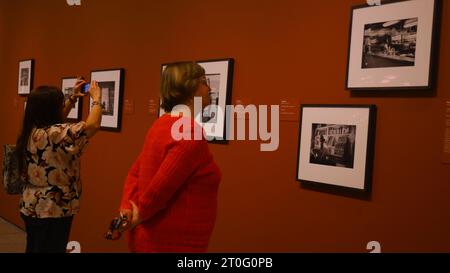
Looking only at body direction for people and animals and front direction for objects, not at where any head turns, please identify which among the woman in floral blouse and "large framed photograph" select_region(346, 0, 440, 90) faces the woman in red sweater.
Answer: the large framed photograph

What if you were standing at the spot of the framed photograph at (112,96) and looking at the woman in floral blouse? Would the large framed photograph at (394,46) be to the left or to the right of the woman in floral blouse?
left

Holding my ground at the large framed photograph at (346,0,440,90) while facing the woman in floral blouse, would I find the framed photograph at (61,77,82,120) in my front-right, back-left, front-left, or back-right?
front-right

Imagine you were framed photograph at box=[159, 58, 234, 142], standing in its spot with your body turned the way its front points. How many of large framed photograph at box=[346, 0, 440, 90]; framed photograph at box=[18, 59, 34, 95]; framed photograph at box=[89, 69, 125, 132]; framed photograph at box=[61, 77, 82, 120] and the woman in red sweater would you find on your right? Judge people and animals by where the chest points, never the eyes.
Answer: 3

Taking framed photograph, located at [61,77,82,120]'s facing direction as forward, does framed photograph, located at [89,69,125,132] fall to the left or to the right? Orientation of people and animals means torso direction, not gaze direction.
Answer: on its left

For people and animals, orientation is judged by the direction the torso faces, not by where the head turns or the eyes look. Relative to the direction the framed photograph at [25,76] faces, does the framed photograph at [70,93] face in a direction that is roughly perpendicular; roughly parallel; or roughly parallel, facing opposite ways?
roughly parallel

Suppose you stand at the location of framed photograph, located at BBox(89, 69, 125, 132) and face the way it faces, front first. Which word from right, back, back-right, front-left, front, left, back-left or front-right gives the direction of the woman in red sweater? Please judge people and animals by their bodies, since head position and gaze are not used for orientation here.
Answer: front-left

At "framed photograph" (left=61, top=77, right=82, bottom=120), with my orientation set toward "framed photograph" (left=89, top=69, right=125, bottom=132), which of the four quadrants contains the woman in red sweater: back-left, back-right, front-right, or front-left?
front-right

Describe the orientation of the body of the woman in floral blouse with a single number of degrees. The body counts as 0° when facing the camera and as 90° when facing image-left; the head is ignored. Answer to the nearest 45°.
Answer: approximately 225°

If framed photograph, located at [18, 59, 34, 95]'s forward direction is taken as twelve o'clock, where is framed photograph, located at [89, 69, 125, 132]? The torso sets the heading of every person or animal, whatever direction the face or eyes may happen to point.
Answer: framed photograph, located at [89, 69, 125, 132] is roughly at 10 o'clock from framed photograph, located at [18, 59, 34, 95].

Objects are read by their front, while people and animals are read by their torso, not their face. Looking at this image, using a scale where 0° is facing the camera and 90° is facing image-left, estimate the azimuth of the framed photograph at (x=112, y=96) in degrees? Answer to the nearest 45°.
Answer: approximately 45°

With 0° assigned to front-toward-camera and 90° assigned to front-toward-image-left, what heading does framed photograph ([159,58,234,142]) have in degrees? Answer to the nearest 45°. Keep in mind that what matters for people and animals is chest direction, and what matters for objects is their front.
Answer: approximately 45°

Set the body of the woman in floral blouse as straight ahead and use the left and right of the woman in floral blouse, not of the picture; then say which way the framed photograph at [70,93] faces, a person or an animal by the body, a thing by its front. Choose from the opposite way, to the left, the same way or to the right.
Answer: the opposite way

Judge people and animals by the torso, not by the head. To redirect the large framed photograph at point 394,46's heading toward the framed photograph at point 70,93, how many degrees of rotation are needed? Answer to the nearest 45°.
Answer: approximately 90° to its right

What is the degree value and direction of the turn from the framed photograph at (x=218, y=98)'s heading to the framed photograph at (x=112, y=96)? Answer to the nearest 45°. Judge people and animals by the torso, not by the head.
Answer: approximately 90° to its right

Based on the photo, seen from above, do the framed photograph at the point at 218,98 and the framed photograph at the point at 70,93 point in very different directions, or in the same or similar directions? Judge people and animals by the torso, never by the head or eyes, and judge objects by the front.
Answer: same or similar directions

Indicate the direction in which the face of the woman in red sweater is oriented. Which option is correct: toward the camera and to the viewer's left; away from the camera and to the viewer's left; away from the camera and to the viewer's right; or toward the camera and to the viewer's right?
away from the camera and to the viewer's right
